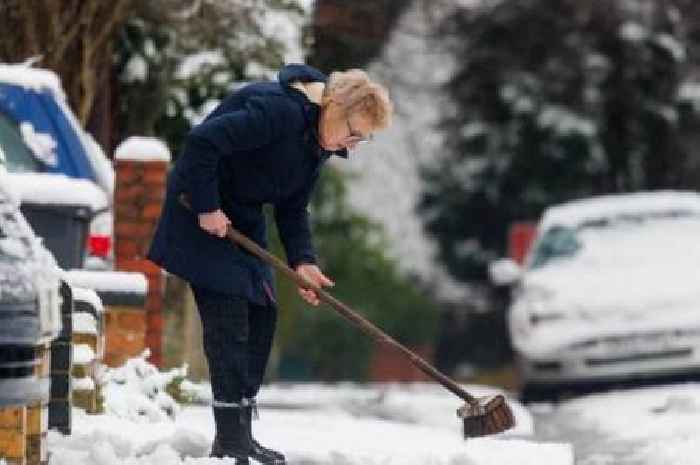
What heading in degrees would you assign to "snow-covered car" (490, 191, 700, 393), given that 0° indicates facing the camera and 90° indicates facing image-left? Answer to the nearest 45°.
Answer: approximately 0°

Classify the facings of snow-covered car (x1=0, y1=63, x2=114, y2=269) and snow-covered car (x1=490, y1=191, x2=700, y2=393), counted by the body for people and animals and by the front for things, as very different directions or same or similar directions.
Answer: very different directions

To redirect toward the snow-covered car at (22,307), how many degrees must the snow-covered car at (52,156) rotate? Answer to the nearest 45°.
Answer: approximately 180°

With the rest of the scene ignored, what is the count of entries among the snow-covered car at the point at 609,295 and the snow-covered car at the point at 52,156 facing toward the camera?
1

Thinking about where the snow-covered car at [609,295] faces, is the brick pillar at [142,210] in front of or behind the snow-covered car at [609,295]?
in front

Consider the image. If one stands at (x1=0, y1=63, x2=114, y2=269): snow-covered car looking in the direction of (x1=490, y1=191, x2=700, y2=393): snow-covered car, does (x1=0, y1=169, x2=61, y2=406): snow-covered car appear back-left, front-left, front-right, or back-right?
back-right

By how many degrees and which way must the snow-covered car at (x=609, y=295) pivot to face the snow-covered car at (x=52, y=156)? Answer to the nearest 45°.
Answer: approximately 45° to its right

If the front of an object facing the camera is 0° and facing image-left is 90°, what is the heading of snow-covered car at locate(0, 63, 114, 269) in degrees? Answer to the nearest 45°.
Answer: approximately 180°

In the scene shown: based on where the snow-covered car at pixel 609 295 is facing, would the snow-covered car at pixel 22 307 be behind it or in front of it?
in front
